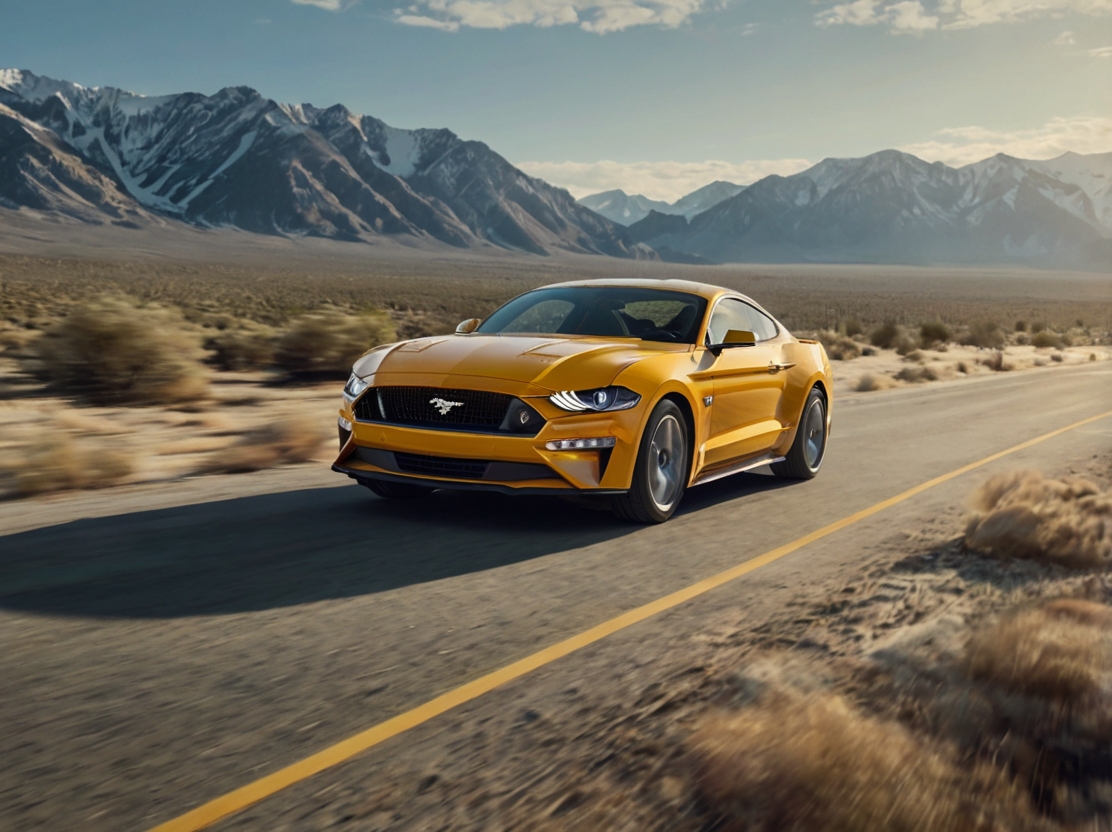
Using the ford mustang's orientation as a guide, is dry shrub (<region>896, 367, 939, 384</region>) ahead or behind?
behind

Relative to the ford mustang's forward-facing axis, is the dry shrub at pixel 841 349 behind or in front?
behind

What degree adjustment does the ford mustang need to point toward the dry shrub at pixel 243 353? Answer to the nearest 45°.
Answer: approximately 90° to its right

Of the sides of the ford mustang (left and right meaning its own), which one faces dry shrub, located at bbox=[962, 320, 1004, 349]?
back

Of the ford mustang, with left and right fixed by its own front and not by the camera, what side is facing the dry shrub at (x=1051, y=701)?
left

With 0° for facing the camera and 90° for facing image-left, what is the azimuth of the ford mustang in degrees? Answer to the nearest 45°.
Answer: approximately 45°

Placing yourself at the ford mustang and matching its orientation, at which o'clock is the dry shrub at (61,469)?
The dry shrub is roughly at 2 o'clock from the ford mustang.

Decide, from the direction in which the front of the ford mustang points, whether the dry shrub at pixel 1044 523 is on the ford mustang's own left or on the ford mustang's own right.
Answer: on the ford mustang's own left

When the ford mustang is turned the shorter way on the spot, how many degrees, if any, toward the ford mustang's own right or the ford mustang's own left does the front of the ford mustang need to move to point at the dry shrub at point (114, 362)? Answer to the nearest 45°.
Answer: approximately 90° to the ford mustang's own right

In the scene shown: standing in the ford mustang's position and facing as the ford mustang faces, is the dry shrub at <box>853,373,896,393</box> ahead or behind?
behind
